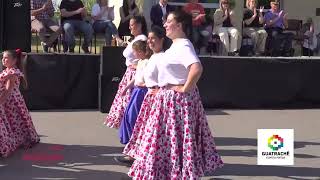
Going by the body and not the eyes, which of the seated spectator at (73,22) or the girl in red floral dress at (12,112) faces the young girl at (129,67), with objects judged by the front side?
the seated spectator

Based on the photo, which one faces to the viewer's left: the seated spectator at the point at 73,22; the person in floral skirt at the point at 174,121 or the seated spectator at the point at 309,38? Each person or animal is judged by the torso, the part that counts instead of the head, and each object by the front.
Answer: the person in floral skirt

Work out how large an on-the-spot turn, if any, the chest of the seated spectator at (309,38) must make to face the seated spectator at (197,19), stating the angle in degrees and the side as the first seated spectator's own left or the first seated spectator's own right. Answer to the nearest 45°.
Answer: approximately 45° to the first seated spectator's own right

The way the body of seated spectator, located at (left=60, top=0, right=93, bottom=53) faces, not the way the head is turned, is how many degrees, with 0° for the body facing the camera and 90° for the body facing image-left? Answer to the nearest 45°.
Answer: approximately 0°

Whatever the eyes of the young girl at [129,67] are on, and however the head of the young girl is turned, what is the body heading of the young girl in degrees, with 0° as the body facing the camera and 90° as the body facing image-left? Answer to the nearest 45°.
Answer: approximately 90°

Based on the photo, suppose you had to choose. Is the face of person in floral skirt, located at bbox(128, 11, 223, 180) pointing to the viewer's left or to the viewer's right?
to the viewer's left

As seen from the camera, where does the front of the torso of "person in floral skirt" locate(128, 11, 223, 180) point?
to the viewer's left

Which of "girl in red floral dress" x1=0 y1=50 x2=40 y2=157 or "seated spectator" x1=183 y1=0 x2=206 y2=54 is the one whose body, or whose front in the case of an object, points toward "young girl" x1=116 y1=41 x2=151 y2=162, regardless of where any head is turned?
the seated spectator

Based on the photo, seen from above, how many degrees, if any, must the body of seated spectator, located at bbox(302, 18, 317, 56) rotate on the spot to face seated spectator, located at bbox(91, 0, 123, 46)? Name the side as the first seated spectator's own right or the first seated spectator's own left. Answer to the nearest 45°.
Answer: approximately 45° to the first seated spectator's own right
